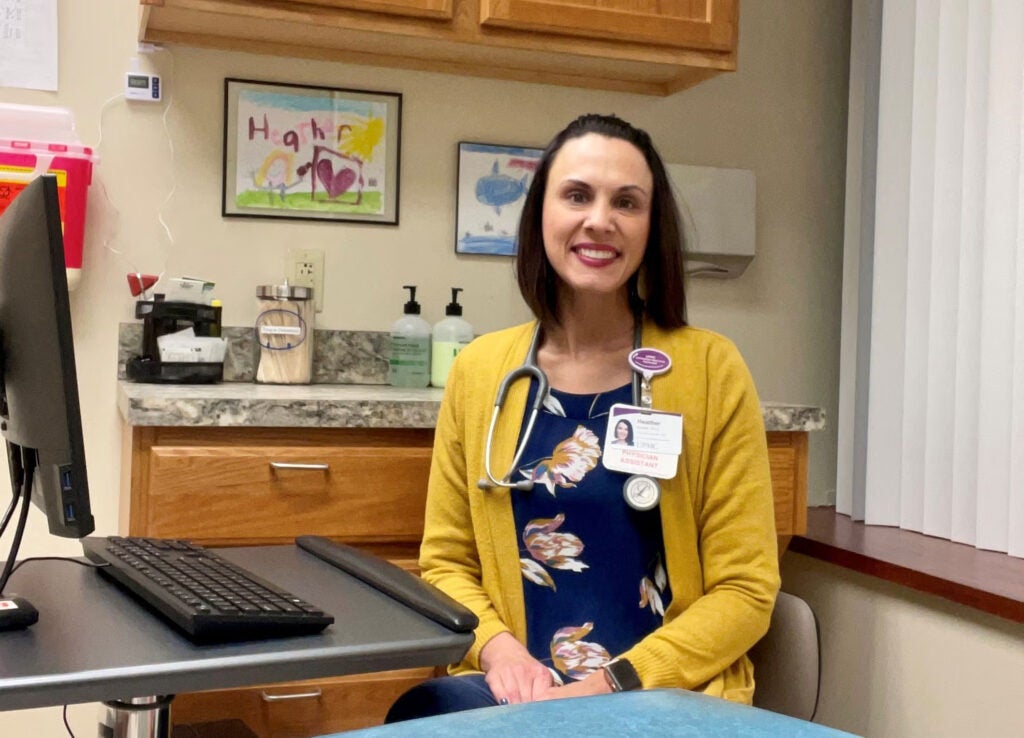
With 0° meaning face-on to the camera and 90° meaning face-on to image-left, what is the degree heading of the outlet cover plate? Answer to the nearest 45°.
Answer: approximately 0°

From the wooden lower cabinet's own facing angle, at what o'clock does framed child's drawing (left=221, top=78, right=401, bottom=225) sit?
The framed child's drawing is roughly at 4 o'clock from the wooden lower cabinet.

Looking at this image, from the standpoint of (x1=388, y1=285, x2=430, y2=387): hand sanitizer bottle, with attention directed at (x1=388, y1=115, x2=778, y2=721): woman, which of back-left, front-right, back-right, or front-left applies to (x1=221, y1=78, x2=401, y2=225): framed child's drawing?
back-right

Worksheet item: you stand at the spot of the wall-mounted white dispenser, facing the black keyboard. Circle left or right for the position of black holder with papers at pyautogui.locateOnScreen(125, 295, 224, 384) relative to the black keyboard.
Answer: right

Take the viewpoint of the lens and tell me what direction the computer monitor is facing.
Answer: facing away from the viewer and to the right of the viewer
